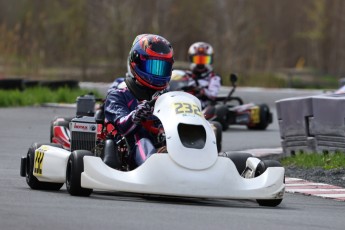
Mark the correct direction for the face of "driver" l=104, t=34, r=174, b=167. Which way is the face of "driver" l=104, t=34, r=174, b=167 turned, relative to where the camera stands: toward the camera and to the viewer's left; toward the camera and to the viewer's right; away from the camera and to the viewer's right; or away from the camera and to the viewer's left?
toward the camera and to the viewer's right

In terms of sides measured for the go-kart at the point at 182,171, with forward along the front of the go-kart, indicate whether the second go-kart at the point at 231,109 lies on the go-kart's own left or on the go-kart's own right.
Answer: on the go-kart's own left

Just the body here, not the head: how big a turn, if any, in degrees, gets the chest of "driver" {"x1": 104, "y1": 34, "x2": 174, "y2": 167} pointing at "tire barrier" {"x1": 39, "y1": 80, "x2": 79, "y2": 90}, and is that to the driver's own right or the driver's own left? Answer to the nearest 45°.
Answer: approximately 135° to the driver's own left

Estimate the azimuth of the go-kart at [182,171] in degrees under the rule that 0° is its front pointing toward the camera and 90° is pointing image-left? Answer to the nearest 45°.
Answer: approximately 315°

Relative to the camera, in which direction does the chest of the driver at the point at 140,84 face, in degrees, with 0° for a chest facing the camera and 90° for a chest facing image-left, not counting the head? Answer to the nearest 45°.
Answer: approximately 315°

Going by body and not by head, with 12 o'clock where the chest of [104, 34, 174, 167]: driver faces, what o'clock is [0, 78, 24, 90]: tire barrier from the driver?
The tire barrier is roughly at 7 o'clock from the driver.
